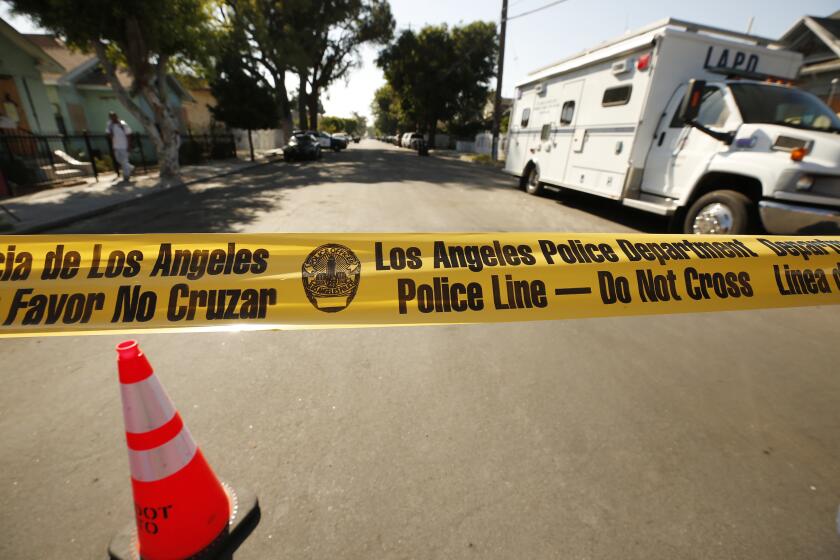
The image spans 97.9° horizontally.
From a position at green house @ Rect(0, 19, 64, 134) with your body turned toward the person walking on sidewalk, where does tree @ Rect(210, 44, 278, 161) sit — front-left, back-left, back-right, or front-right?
front-left

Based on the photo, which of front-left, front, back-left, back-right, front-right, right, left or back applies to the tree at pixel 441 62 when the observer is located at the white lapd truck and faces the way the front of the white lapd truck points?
back

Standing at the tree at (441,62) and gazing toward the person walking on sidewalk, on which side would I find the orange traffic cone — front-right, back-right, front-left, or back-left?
front-left

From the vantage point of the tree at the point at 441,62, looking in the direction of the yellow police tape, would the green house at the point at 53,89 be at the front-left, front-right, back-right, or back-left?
front-right

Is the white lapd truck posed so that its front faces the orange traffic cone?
no

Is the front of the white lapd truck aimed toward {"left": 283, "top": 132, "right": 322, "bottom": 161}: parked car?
no

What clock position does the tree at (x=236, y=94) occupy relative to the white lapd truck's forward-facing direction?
The tree is roughly at 5 o'clock from the white lapd truck.

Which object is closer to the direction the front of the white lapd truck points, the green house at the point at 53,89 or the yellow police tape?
the yellow police tape

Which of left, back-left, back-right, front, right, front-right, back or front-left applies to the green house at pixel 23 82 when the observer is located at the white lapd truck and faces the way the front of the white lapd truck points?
back-right

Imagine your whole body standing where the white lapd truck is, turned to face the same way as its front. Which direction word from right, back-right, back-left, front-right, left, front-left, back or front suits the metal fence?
back-right

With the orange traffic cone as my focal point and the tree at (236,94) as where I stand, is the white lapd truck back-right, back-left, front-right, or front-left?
front-left

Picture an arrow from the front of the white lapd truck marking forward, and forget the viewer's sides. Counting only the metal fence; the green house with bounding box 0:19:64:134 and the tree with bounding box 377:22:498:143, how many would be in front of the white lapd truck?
0

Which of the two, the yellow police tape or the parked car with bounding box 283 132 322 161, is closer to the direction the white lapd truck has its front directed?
the yellow police tape

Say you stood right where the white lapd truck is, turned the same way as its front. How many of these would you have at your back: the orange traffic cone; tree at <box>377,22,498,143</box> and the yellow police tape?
1

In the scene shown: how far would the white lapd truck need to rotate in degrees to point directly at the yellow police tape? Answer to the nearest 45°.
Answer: approximately 45° to its right

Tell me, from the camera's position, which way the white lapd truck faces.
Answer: facing the viewer and to the right of the viewer
